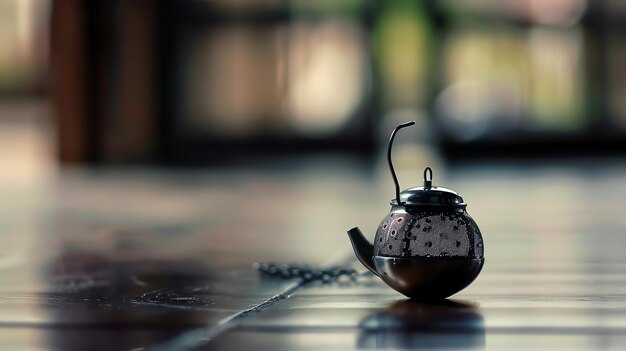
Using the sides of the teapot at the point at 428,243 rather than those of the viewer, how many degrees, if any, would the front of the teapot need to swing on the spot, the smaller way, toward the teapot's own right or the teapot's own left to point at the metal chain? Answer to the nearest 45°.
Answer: approximately 45° to the teapot's own right

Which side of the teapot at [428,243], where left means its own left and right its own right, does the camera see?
left
